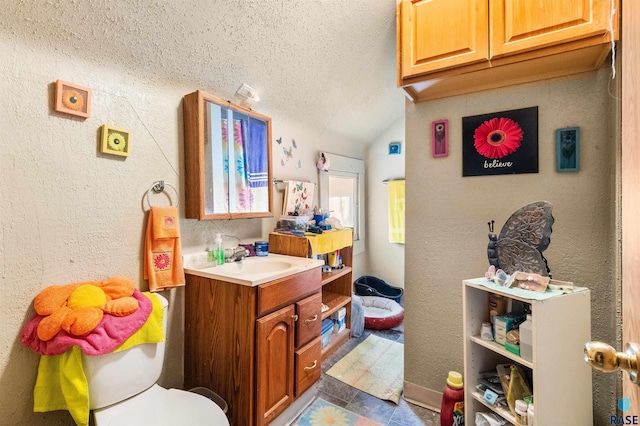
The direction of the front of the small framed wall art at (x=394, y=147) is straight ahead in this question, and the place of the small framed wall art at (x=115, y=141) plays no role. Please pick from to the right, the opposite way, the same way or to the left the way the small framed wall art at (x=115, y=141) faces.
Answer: to the left

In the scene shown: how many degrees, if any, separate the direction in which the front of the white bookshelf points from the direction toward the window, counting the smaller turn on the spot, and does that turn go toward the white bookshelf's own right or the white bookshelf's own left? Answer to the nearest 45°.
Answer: approximately 90° to the white bookshelf's own right

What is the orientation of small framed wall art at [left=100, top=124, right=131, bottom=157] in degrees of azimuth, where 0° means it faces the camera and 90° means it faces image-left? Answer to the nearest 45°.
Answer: approximately 315°

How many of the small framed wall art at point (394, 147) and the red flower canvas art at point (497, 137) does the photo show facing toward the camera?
2

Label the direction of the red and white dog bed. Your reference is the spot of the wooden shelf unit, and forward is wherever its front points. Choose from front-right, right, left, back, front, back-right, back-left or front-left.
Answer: left

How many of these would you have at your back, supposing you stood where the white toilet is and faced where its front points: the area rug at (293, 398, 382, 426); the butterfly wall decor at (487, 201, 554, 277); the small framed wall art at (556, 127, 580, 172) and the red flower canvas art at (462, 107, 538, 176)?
0

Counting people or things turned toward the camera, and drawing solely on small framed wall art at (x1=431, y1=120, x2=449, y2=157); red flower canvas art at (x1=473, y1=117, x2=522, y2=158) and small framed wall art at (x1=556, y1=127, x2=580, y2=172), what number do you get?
3

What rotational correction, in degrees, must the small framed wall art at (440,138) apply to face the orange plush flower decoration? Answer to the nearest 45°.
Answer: approximately 45° to its right

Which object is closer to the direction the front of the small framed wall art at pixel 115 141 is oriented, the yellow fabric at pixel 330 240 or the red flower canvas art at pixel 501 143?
the red flower canvas art

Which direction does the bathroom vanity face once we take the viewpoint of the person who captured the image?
facing the viewer and to the right of the viewer

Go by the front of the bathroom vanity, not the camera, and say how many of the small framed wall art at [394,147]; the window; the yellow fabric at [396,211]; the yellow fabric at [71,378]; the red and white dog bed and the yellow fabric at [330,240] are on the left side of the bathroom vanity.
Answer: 5

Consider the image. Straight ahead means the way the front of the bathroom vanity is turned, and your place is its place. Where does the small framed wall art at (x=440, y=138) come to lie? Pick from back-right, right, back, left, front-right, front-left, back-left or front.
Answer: front-left

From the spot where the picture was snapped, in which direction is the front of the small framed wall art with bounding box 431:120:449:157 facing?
facing the viewer

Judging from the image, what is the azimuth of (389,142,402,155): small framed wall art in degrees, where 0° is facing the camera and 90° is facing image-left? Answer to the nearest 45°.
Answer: approximately 0°

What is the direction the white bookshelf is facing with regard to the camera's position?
facing the viewer and to the left of the viewer

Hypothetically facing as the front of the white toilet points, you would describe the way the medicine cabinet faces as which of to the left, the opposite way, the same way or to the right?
the same way

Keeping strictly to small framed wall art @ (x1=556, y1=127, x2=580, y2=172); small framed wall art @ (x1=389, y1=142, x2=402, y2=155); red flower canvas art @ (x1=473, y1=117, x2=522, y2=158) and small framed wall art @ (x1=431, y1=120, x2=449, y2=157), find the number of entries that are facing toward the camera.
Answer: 4

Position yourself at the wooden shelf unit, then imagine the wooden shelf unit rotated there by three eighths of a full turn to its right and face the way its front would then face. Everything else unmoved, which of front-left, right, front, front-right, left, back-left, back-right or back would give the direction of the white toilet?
front-left

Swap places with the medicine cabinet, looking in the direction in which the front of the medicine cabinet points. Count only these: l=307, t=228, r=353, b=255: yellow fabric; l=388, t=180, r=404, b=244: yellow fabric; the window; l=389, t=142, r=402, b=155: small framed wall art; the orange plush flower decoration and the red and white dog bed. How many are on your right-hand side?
1
